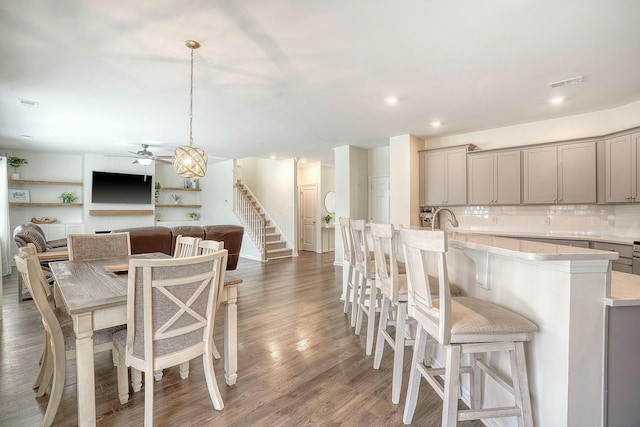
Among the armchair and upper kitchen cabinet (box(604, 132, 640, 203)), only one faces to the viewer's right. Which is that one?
the armchair

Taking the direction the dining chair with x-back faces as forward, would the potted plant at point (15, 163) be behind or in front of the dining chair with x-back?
in front

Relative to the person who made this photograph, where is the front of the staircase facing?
facing the viewer and to the right of the viewer

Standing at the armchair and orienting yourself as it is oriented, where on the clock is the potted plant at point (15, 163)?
The potted plant is roughly at 9 o'clock from the armchair.

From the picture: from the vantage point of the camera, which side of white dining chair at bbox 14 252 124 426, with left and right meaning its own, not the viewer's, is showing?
right

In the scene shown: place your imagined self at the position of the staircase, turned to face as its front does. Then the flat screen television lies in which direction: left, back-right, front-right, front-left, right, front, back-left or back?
back-right

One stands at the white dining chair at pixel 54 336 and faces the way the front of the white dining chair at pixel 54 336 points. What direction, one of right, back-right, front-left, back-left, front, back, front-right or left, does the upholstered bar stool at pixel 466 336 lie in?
front-right

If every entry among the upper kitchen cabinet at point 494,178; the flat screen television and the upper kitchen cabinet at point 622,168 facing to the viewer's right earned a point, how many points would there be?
0

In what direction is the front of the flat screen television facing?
toward the camera

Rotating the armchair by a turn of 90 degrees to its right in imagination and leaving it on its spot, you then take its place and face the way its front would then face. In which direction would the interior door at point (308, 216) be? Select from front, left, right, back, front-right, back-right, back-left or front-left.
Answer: left

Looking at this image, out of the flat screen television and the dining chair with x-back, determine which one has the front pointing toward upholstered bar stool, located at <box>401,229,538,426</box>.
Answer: the flat screen television

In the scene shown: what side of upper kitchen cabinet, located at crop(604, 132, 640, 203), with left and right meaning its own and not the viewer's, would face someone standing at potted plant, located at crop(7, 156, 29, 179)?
front

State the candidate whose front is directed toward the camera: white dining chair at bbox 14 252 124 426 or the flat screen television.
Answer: the flat screen television

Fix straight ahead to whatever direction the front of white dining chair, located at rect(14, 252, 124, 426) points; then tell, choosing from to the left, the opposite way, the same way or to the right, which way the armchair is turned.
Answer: the same way

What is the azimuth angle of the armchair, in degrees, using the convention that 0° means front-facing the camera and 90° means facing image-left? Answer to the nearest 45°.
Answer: approximately 270°

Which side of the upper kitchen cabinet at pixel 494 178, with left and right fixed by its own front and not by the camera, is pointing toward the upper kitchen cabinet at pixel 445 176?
right

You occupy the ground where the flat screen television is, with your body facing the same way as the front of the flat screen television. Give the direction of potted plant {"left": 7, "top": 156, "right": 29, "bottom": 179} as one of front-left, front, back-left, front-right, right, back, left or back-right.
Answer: right

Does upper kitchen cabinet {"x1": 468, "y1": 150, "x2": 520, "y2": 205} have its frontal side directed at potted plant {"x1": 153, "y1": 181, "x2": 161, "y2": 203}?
no
